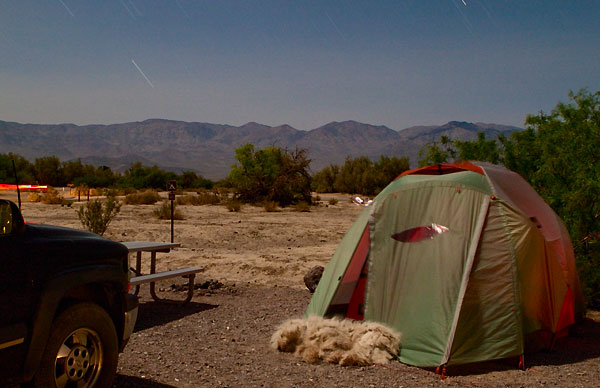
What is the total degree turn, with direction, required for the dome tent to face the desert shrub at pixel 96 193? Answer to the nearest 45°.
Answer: approximately 90° to its right

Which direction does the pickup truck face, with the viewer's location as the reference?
facing away from the viewer and to the right of the viewer

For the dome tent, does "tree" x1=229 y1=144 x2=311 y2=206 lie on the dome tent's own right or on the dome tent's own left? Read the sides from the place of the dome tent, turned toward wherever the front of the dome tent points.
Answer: on the dome tent's own right

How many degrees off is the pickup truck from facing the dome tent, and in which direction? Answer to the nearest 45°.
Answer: approximately 45° to its right

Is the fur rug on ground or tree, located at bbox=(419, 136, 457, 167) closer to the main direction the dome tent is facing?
the fur rug on ground

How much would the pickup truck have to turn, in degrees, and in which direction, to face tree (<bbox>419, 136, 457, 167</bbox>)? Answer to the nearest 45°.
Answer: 0° — it already faces it

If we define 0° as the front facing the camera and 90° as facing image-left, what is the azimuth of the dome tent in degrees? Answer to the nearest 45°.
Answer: approximately 45°

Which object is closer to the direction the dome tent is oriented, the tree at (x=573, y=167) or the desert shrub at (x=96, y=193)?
the desert shrub
